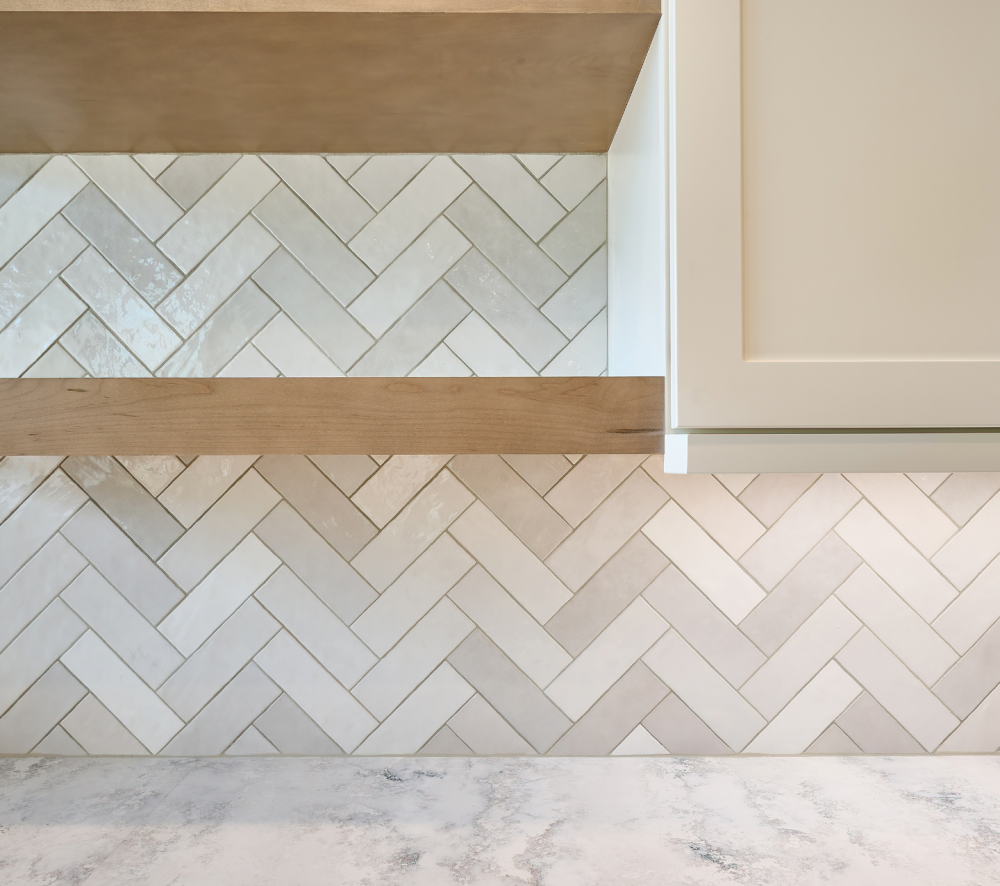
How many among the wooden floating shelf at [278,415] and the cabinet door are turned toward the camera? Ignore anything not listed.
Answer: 2

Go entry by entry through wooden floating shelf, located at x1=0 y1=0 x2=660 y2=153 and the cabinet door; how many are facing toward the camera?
2

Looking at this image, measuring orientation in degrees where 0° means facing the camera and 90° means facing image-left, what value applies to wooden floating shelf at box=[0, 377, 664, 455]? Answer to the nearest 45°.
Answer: approximately 0°
